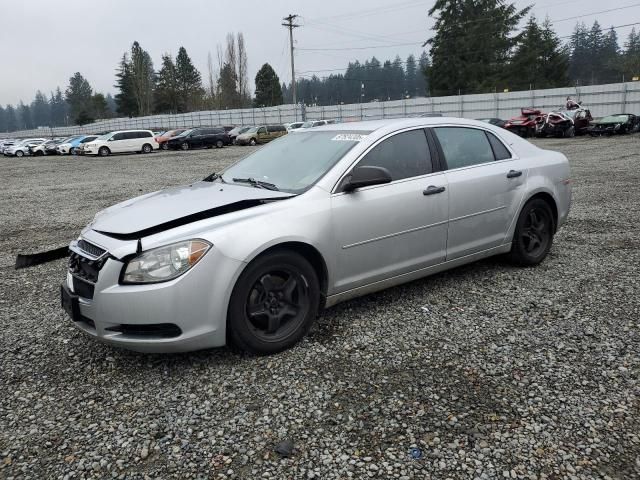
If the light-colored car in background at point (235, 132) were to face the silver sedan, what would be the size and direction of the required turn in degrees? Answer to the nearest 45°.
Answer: approximately 45° to its left

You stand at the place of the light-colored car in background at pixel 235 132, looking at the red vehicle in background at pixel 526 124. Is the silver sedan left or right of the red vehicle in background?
right

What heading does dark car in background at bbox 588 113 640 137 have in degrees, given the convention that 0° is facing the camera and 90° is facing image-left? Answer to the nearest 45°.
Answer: approximately 45°

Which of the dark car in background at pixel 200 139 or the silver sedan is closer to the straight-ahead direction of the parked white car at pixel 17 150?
the silver sedan

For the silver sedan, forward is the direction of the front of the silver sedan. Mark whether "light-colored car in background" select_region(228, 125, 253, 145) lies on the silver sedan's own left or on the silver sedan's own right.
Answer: on the silver sedan's own right

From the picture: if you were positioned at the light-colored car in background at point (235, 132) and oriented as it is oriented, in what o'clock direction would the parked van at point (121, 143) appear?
The parked van is roughly at 12 o'clock from the light-colored car in background.

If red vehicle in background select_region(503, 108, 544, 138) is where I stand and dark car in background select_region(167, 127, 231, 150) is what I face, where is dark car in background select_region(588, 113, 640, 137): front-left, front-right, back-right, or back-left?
back-left

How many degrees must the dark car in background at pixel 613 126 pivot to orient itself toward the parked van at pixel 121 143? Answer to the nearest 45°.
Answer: approximately 45° to its right

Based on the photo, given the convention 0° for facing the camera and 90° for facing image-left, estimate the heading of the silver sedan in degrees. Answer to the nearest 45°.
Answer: approximately 45°

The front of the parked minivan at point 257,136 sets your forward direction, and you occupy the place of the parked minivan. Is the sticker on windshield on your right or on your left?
on your left

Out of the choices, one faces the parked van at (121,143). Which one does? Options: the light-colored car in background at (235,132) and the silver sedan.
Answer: the light-colored car in background

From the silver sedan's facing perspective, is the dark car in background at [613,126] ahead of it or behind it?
behind
